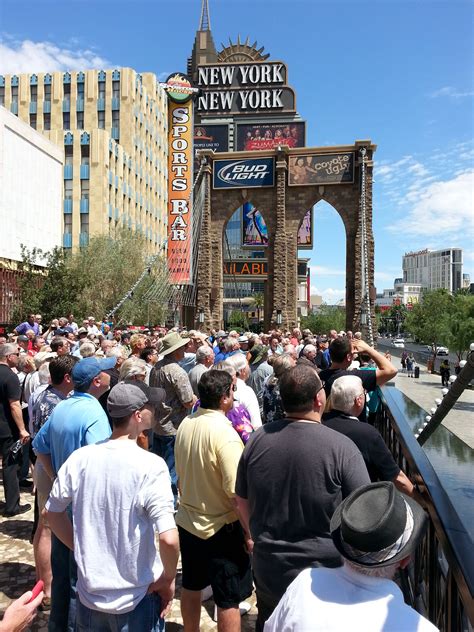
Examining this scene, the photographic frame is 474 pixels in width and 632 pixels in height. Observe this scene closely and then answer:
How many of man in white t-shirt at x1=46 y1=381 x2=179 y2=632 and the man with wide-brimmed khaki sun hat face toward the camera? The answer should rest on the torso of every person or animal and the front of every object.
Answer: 0

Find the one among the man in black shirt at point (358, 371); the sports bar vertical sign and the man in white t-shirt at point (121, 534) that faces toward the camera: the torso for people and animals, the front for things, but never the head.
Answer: the sports bar vertical sign

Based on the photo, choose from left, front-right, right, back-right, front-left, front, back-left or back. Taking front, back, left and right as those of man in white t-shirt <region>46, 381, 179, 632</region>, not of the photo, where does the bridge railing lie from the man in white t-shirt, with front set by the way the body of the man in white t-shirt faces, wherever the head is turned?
front-right

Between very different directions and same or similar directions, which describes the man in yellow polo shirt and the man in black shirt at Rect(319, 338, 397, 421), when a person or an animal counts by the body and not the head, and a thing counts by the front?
same or similar directions

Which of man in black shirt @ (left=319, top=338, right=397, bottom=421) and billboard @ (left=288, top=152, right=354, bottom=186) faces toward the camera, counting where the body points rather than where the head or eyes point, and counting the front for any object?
the billboard

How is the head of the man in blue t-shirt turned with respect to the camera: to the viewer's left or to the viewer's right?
to the viewer's right

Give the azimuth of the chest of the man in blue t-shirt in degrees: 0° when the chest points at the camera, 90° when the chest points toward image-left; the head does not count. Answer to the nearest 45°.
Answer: approximately 225°

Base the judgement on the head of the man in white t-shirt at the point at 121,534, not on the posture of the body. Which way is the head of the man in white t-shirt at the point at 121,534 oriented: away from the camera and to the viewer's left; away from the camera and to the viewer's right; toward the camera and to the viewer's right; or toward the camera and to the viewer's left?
away from the camera and to the viewer's right

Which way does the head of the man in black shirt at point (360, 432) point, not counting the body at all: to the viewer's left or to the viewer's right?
to the viewer's right

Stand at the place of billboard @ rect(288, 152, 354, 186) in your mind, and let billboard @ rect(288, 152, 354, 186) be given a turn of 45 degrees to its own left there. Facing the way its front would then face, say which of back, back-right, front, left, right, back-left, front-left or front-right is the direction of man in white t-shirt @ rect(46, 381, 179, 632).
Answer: front-right

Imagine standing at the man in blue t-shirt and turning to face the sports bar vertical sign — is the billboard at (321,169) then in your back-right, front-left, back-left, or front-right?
front-right

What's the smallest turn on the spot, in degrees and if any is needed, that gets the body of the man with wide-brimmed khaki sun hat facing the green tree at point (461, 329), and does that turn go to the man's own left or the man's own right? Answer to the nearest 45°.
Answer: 0° — they already face it

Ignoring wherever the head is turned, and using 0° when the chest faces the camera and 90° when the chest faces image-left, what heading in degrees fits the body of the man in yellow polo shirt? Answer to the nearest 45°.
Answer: approximately 225°

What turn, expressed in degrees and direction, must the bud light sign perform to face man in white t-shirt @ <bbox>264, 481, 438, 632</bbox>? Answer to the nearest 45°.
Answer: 0° — it already faces them

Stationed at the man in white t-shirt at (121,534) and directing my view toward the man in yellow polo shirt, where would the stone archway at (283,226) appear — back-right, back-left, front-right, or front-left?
front-left

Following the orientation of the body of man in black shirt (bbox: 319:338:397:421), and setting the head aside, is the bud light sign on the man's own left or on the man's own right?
on the man's own left

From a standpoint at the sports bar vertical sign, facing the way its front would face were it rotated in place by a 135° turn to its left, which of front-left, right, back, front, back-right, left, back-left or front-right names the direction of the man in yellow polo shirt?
back-right

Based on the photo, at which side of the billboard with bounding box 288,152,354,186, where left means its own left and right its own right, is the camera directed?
front
